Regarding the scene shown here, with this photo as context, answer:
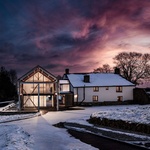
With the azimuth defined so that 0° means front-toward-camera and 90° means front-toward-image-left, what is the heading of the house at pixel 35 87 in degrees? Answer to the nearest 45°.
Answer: approximately 0°
